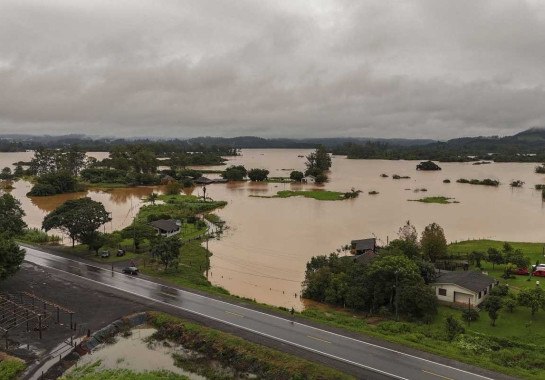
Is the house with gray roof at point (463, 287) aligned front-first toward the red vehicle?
no

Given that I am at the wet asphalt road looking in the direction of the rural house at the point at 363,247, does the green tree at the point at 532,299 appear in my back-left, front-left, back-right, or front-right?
front-right

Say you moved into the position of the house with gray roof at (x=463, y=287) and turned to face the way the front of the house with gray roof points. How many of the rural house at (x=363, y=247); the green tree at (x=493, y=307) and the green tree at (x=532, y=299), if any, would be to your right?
1

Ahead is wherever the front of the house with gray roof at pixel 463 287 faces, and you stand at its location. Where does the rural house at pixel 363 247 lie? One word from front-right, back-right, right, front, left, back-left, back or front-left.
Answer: right

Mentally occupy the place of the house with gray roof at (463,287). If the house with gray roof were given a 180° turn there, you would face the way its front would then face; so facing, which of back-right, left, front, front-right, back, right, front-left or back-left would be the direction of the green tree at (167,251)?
back-left

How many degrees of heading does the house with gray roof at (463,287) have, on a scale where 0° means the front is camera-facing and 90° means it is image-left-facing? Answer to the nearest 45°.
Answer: approximately 45°

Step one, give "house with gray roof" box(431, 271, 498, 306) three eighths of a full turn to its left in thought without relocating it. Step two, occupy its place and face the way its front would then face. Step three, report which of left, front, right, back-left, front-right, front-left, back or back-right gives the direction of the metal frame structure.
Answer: back-right

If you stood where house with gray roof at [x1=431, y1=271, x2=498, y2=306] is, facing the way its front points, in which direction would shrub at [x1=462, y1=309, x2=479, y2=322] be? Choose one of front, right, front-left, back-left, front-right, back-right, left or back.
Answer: front-left

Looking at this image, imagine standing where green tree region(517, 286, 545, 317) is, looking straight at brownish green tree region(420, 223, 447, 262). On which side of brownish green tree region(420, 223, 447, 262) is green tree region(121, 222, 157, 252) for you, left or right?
left

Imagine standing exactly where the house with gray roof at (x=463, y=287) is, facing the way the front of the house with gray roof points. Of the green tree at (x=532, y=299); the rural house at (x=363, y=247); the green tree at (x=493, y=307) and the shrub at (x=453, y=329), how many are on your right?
1

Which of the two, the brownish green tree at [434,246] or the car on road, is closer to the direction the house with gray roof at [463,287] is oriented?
the car on road

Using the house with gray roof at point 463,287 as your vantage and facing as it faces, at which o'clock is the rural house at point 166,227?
The rural house is roughly at 2 o'clock from the house with gray roof.

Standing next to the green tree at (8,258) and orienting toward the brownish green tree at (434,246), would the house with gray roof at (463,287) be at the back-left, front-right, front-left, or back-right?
front-right

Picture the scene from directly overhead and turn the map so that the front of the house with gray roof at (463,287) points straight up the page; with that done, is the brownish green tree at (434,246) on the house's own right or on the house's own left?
on the house's own right

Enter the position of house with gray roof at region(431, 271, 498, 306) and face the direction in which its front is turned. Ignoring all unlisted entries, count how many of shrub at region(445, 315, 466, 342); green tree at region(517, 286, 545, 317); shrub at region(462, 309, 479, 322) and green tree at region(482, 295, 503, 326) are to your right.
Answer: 0

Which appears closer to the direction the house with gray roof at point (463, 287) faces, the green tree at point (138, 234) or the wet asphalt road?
the wet asphalt road

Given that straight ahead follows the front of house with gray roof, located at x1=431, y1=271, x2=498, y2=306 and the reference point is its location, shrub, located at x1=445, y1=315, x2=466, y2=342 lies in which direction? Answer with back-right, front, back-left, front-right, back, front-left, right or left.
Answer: front-left

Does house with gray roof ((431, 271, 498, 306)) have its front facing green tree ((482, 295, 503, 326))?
no

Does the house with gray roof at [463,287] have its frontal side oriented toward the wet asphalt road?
yes

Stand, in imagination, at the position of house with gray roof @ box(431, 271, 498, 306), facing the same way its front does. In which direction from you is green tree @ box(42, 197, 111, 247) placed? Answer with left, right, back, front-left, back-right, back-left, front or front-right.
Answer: front-right
